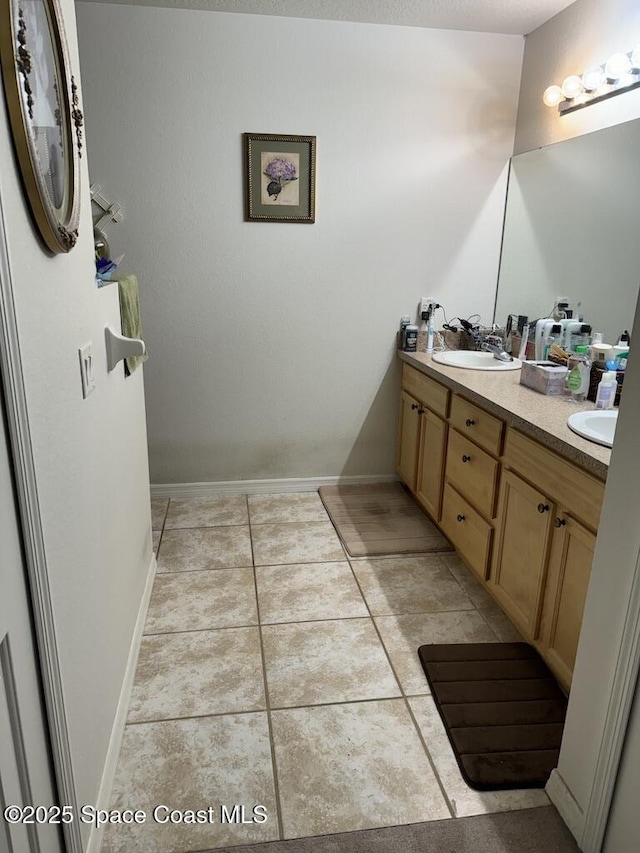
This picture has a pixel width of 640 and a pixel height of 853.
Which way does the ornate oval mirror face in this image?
to the viewer's right

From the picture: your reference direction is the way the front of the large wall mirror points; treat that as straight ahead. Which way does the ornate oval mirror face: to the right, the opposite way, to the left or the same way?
the opposite way

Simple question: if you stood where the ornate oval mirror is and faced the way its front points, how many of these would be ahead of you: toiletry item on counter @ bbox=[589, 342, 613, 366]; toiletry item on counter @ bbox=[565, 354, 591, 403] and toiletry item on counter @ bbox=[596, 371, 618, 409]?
3

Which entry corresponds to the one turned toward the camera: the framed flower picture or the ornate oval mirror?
the framed flower picture

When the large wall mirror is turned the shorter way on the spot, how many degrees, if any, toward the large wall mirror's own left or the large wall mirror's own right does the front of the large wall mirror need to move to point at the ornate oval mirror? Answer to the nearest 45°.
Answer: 0° — it already faces it

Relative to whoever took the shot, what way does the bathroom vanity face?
facing the viewer and to the left of the viewer

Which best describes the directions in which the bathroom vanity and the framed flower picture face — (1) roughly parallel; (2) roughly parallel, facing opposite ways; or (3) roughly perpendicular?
roughly perpendicular

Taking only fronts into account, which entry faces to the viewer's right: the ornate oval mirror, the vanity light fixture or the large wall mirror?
the ornate oval mirror

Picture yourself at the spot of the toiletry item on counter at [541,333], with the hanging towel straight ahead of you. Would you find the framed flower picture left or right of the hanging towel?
right

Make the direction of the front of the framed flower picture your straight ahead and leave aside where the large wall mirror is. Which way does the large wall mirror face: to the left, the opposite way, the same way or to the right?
to the right

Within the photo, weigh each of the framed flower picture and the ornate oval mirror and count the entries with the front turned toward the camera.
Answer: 1

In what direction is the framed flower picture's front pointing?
toward the camera
